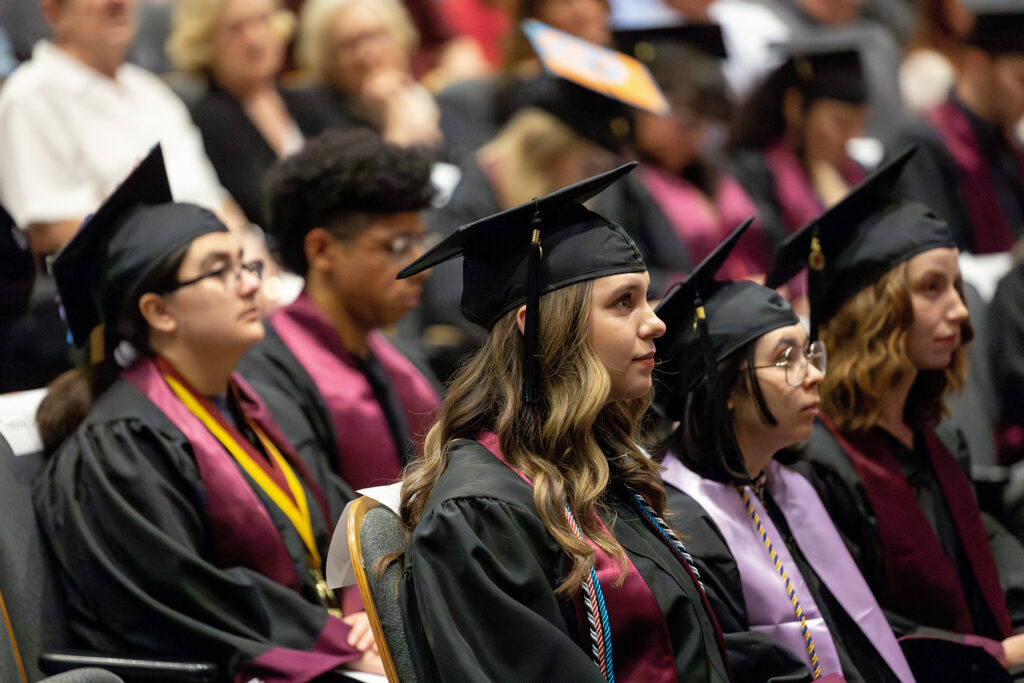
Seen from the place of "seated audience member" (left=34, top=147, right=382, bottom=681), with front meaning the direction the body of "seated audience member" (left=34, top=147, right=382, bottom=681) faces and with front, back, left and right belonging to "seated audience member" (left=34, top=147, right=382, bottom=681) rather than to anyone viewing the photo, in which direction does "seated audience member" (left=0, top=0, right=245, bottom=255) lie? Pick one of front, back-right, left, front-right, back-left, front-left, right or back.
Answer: back-left

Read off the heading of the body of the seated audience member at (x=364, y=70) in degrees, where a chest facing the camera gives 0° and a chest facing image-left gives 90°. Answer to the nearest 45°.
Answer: approximately 315°

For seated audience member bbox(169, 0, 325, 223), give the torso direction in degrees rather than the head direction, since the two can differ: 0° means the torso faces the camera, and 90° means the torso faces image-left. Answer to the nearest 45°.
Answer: approximately 315°

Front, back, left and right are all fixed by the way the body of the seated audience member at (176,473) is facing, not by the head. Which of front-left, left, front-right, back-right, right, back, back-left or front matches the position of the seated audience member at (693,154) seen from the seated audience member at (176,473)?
left

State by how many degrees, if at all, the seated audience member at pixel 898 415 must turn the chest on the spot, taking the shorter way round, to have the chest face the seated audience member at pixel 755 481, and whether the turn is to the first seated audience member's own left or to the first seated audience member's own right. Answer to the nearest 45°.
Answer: approximately 90° to the first seated audience member's own right

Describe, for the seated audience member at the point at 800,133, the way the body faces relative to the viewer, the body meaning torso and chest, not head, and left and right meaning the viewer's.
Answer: facing the viewer and to the right of the viewer

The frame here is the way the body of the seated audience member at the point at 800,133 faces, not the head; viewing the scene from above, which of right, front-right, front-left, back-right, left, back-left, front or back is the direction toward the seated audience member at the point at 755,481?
front-right

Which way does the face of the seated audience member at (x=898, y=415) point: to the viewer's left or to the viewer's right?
to the viewer's right

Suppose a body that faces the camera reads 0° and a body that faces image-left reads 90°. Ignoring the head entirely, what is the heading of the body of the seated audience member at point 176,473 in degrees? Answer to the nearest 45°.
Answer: approximately 315°

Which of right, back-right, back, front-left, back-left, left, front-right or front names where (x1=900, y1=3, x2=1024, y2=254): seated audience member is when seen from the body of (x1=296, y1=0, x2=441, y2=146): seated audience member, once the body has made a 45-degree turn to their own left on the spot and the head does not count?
front

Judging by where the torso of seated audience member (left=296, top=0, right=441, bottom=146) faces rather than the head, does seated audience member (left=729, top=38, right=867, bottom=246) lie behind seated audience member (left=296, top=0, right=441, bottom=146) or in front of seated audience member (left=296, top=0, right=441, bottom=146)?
in front
